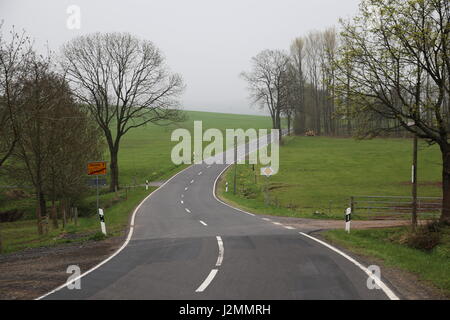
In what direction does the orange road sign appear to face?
toward the camera

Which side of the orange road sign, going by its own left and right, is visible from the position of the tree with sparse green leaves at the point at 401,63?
left
